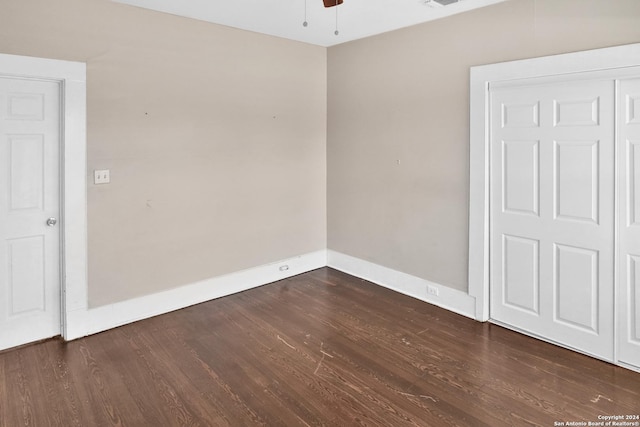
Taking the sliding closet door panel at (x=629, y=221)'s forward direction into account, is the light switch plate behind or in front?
in front

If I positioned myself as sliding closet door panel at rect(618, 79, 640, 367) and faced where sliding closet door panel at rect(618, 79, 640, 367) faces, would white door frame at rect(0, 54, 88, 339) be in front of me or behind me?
in front

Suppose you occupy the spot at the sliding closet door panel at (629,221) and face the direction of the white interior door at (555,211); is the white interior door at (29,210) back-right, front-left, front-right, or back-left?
front-left

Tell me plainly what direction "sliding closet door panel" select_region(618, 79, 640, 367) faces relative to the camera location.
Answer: facing the viewer and to the left of the viewer

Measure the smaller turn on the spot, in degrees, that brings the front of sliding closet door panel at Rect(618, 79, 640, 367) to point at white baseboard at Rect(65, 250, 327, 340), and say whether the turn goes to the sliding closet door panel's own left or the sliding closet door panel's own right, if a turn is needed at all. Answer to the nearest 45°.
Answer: approximately 45° to the sliding closet door panel's own right
